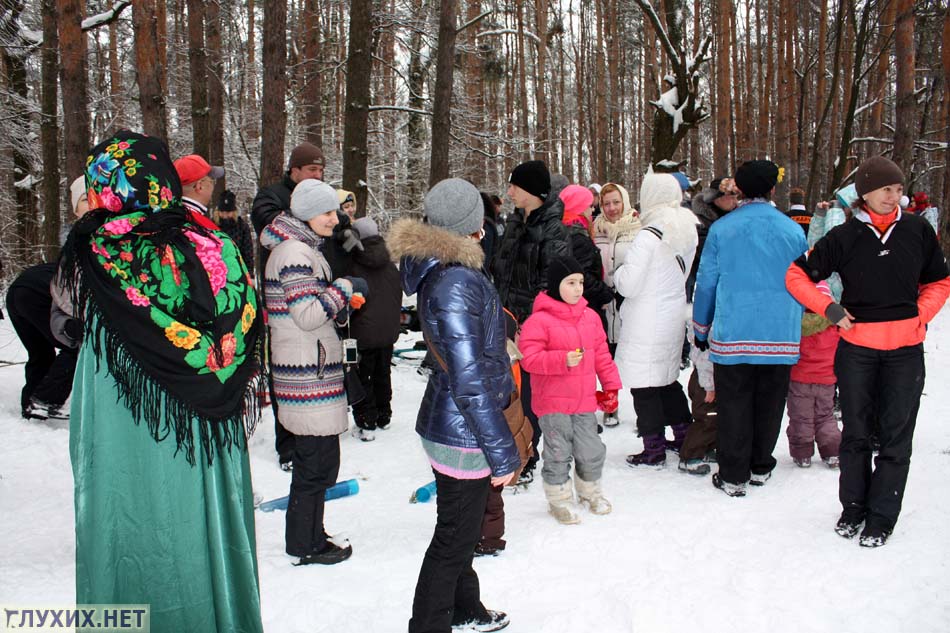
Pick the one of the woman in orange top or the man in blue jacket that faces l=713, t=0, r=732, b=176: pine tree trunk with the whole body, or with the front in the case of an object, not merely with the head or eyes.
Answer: the man in blue jacket

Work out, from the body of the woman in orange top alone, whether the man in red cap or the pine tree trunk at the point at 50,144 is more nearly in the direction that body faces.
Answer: the man in red cap

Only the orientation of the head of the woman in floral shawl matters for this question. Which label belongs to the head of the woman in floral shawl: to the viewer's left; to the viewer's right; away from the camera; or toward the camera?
away from the camera

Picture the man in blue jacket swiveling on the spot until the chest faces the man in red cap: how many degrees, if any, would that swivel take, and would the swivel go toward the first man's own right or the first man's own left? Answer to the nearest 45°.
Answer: approximately 135° to the first man's own left

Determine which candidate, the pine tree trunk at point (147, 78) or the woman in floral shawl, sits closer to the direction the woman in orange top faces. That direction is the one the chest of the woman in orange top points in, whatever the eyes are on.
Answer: the woman in floral shawl

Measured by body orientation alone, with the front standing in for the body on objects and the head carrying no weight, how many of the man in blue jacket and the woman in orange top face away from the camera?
1

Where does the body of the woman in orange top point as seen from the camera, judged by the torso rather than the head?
toward the camera

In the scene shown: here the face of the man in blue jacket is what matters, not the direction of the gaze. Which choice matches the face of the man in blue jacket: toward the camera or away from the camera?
away from the camera

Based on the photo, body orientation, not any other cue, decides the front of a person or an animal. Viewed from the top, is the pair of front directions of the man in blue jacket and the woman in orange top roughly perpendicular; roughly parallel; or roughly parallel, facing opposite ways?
roughly parallel, facing opposite ways

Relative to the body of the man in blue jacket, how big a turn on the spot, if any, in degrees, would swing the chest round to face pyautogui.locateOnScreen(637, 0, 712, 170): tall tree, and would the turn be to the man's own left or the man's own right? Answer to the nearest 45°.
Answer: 0° — they already face it

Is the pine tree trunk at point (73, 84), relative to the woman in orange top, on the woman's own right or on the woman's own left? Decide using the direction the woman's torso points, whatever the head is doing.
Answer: on the woman's own right

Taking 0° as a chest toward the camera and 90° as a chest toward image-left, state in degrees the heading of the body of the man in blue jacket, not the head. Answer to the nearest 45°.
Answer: approximately 180°

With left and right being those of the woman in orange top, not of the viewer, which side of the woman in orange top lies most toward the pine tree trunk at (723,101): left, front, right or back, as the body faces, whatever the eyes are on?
back
